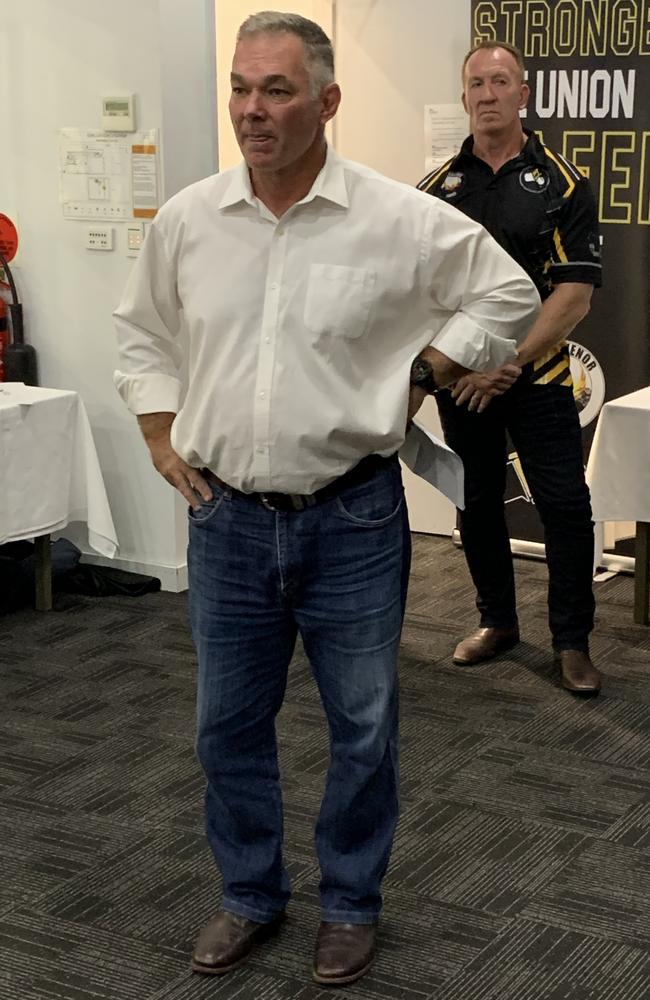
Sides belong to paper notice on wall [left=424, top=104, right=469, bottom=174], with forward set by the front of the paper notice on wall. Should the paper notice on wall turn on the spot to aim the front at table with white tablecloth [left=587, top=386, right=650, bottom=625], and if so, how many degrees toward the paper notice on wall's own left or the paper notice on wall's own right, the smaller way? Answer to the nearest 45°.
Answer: approximately 45° to the paper notice on wall's own left

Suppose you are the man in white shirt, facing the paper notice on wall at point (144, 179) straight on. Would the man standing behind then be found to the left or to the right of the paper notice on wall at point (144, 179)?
right

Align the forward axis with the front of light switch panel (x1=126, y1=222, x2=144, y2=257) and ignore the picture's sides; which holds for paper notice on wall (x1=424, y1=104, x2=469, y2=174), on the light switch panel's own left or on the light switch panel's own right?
on the light switch panel's own left

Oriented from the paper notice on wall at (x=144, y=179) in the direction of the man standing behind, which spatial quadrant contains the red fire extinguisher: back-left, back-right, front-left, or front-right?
back-right

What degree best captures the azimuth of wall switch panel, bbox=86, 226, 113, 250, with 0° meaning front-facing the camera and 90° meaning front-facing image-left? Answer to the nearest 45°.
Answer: approximately 0°
